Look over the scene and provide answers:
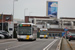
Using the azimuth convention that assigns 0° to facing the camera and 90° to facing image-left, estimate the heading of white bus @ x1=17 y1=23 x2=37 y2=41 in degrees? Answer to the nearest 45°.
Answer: approximately 0°
